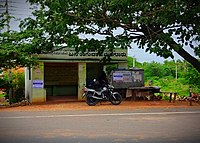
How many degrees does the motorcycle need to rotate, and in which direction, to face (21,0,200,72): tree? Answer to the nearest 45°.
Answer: approximately 90° to its right

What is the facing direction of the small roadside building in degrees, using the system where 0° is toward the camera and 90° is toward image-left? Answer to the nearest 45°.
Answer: approximately 0°

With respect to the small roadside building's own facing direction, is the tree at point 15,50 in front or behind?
in front

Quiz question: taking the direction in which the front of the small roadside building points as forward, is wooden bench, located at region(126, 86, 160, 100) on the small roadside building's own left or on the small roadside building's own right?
on the small roadside building's own left

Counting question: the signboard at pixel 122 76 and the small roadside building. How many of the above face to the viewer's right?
0
